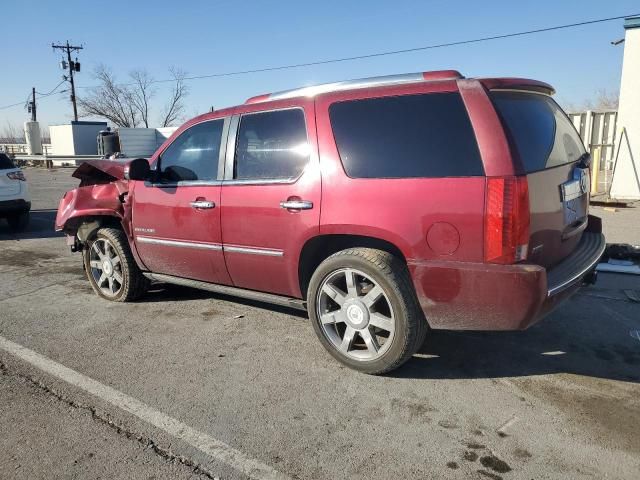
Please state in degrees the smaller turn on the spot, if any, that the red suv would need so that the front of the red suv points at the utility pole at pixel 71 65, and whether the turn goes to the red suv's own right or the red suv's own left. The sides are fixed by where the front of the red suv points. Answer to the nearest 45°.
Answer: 0° — it already faces it

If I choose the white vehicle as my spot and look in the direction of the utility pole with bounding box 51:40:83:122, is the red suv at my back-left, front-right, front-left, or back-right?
back-right

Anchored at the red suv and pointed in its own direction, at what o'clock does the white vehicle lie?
The white vehicle is roughly at 12 o'clock from the red suv.

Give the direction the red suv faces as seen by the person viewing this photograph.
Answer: facing away from the viewer and to the left of the viewer
